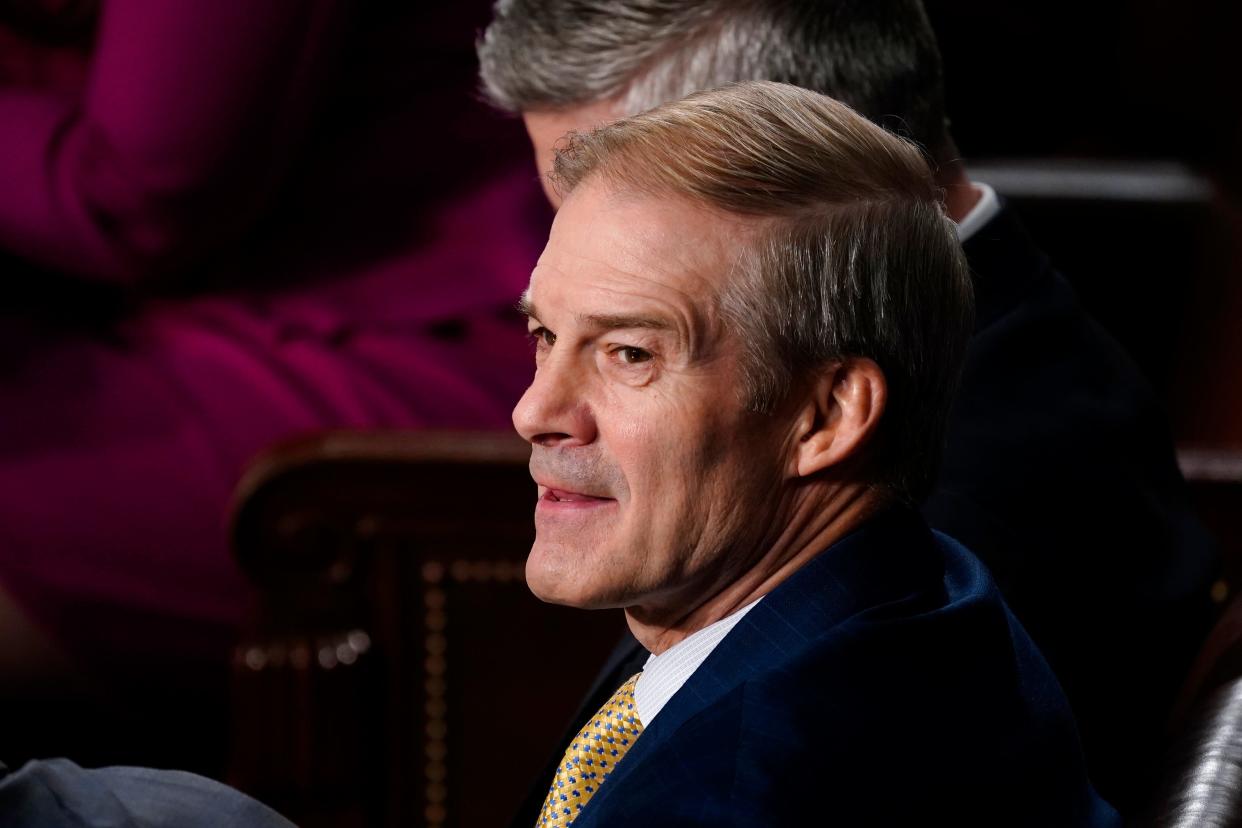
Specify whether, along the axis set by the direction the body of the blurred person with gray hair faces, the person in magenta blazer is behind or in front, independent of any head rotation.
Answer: in front

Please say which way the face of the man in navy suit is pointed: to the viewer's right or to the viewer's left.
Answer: to the viewer's left

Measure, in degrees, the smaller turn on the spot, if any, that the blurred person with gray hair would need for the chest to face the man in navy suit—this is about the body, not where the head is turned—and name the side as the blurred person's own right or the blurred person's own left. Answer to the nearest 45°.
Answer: approximately 90° to the blurred person's own left

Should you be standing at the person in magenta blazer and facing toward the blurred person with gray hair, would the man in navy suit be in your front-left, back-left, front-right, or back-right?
front-right

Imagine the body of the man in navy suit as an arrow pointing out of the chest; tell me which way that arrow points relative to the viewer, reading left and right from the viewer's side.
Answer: facing the viewer and to the left of the viewer

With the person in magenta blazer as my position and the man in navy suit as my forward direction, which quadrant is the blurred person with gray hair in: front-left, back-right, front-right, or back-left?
front-left

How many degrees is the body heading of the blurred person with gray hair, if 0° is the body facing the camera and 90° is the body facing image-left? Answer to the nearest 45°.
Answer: approximately 90°
